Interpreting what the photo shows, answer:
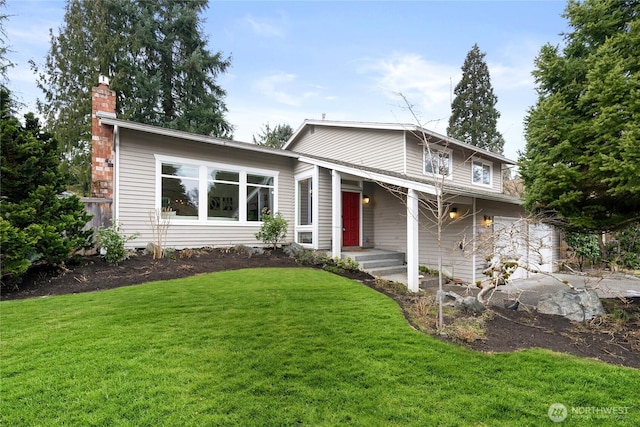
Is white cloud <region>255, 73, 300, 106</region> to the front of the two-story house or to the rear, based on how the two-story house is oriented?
to the rear

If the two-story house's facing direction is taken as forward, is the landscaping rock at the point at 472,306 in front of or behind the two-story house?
in front

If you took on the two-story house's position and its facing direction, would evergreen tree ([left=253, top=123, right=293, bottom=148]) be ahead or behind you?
behind

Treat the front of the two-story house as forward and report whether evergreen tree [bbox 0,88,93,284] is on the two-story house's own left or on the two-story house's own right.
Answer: on the two-story house's own right

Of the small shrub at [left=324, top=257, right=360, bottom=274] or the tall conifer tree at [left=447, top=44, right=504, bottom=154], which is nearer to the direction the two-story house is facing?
the small shrub

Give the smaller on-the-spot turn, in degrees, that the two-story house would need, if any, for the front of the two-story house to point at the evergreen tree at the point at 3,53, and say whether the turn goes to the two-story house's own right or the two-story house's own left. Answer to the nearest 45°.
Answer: approximately 135° to the two-story house's own right

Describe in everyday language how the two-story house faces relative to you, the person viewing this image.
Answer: facing the viewer and to the right of the viewer

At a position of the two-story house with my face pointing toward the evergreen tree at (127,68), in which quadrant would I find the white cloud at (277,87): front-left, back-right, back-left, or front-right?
front-right

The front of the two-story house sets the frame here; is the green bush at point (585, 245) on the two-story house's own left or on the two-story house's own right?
on the two-story house's own left

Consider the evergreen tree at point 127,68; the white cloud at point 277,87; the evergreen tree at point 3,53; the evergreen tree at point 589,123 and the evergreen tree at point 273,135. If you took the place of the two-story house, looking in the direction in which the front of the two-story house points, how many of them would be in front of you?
1

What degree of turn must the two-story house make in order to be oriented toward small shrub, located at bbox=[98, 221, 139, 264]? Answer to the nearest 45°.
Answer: approximately 90° to its right

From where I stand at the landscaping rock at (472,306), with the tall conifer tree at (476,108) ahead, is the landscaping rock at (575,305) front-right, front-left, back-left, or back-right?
front-right

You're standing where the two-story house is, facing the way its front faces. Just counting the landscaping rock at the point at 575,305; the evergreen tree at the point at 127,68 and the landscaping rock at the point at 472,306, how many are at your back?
1

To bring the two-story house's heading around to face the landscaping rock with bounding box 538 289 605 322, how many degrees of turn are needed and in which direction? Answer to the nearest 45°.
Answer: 0° — it already faces it

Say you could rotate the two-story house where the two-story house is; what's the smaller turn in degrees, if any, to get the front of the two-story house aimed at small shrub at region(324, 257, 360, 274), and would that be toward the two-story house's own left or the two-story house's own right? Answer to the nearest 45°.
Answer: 0° — it already faces it
